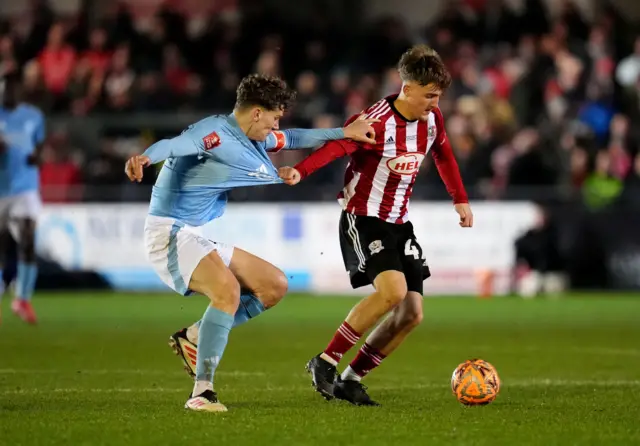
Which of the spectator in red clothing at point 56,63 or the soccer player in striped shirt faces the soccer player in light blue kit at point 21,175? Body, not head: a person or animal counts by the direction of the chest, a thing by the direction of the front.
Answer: the spectator in red clothing

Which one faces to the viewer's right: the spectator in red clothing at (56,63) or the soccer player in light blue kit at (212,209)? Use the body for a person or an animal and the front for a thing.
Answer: the soccer player in light blue kit

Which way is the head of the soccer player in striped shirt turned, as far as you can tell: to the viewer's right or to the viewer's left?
to the viewer's right

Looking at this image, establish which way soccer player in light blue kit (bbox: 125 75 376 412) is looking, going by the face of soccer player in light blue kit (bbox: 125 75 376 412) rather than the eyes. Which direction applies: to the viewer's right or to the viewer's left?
to the viewer's right

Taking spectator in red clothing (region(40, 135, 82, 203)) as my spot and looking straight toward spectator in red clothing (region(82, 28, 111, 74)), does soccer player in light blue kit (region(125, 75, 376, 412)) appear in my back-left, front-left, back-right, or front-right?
back-right

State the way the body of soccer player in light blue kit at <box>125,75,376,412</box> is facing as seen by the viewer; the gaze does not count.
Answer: to the viewer's right
